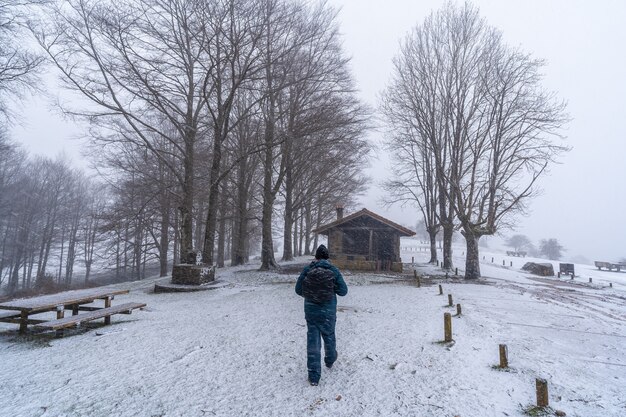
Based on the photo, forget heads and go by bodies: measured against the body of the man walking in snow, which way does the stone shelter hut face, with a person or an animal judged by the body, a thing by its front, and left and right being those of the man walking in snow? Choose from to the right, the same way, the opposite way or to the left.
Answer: the opposite way

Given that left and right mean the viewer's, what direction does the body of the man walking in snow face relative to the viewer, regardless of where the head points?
facing away from the viewer

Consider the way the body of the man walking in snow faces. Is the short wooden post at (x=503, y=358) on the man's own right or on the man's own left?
on the man's own right

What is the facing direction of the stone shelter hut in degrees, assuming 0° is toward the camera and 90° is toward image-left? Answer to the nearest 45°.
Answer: approximately 0°

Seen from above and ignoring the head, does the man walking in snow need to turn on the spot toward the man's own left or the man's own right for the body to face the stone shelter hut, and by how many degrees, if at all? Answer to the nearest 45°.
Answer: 0° — they already face it

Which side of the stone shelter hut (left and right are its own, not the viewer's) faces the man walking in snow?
front

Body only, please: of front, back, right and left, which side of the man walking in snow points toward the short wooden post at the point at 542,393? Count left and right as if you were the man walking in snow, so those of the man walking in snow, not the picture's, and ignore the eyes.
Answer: right

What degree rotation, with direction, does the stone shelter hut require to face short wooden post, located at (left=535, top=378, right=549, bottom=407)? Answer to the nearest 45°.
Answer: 0° — it already faces it

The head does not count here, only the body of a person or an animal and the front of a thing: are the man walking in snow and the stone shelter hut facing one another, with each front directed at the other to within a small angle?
yes

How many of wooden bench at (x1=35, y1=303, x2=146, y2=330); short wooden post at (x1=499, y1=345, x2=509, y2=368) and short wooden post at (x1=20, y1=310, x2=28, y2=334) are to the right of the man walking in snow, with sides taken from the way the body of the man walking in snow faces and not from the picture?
1

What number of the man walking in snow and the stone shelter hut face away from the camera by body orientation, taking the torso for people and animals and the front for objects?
1

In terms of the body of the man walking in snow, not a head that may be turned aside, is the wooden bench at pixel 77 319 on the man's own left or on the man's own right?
on the man's own left

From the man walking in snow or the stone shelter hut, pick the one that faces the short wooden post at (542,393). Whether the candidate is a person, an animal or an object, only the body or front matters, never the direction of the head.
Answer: the stone shelter hut

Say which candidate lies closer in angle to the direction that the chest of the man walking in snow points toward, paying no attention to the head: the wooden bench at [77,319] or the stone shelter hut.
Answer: the stone shelter hut

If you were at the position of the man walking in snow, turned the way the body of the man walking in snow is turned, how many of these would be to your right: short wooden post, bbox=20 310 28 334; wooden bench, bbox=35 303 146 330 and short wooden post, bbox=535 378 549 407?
1
